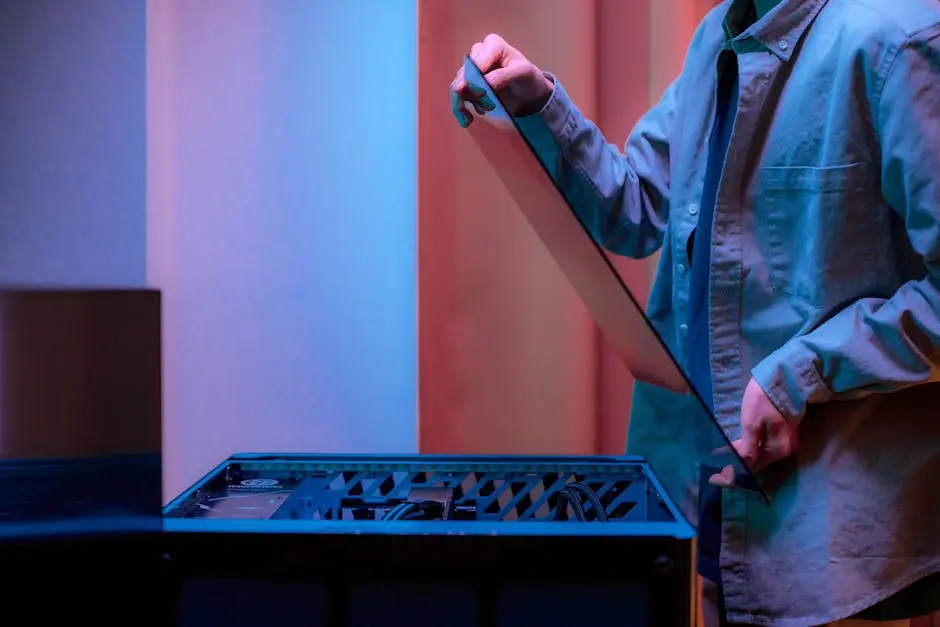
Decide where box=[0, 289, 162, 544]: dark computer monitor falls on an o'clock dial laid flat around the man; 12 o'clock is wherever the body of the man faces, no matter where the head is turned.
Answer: The dark computer monitor is roughly at 12 o'clock from the man.

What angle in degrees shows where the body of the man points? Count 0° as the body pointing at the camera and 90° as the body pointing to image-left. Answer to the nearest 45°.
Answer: approximately 45°
